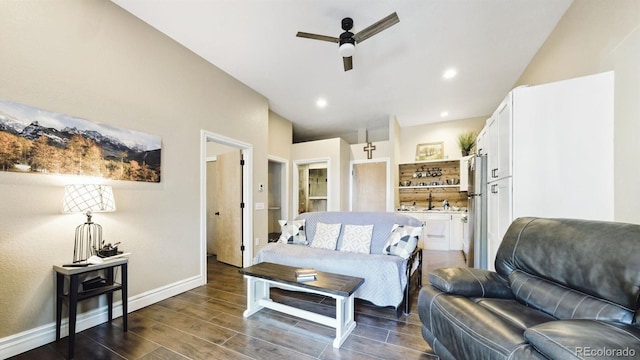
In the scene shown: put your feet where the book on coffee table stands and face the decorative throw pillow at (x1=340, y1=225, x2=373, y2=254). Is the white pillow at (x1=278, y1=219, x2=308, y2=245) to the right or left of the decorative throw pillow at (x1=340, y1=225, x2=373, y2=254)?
left

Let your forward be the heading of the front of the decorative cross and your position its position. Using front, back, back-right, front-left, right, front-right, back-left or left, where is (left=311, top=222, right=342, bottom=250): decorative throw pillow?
front

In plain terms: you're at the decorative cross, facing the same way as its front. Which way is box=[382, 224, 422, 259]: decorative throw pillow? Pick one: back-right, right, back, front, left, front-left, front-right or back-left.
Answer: front

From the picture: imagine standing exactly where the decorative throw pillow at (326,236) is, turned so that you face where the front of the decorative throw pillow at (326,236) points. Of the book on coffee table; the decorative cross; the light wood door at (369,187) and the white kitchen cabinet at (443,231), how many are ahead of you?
1

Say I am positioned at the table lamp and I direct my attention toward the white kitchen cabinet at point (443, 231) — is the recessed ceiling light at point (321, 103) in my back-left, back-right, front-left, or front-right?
front-left

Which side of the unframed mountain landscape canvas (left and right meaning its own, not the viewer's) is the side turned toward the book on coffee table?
front

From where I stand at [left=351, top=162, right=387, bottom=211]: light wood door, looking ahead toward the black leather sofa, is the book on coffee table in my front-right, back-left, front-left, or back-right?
front-right

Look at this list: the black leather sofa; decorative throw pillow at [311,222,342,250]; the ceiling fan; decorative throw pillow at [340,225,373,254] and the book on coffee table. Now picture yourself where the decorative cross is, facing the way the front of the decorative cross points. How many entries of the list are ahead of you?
5

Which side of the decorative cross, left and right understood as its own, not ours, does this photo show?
front

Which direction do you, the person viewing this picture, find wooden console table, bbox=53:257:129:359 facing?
facing the viewer and to the right of the viewer

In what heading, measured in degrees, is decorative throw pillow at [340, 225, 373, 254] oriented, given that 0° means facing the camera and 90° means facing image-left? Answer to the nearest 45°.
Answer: approximately 0°

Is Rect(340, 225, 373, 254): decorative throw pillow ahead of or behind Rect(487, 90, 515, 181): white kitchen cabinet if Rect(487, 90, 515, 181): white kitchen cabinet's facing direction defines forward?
ahead

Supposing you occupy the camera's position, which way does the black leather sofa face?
facing the viewer and to the left of the viewer

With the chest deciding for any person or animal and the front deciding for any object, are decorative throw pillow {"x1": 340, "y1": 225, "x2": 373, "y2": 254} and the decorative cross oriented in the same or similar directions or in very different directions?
same or similar directions

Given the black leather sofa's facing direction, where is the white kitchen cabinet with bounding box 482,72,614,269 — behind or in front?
behind

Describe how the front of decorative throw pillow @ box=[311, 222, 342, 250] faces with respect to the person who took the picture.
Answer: facing the viewer

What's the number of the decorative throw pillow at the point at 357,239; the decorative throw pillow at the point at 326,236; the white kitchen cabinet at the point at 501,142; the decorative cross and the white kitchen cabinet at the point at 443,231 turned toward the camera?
4

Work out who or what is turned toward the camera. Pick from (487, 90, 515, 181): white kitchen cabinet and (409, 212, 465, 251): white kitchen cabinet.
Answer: (409, 212, 465, 251): white kitchen cabinet

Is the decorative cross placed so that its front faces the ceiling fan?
yes

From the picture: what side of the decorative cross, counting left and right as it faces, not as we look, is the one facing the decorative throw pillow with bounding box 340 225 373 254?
front

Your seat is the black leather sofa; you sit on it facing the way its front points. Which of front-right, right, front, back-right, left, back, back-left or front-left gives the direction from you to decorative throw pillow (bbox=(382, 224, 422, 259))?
right
